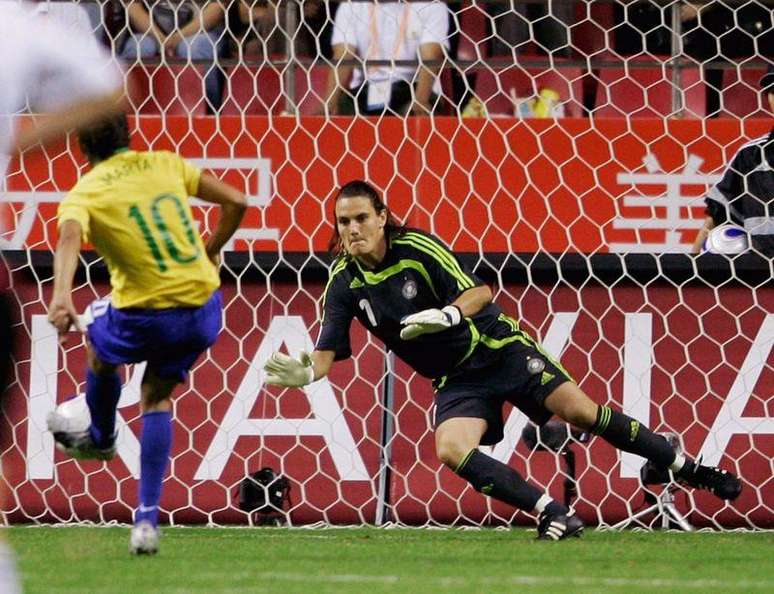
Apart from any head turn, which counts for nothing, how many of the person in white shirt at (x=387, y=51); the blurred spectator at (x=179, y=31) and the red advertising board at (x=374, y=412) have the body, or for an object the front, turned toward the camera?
3

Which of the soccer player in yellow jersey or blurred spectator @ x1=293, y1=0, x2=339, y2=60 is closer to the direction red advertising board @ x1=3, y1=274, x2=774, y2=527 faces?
the soccer player in yellow jersey

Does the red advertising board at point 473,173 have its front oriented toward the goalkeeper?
yes

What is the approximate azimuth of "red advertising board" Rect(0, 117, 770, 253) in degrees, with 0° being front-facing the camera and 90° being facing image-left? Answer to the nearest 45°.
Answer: approximately 0°

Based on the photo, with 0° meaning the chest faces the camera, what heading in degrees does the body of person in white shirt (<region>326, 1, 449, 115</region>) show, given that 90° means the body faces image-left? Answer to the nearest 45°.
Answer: approximately 0°

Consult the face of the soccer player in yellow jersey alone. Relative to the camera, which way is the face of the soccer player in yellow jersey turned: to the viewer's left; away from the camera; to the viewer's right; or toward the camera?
away from the camera

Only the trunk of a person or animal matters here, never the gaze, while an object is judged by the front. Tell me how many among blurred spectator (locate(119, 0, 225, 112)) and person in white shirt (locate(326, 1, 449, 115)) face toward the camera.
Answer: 2

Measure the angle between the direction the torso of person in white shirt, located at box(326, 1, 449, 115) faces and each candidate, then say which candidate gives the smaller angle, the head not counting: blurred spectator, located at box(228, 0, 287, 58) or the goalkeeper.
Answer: the goalkeeper

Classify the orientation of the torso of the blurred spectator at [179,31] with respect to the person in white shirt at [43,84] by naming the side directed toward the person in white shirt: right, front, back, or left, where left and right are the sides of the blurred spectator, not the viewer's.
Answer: front

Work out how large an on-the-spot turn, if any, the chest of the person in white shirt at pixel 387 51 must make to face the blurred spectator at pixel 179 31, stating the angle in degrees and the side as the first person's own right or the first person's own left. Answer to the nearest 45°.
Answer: approximately 90° to the first person's own right

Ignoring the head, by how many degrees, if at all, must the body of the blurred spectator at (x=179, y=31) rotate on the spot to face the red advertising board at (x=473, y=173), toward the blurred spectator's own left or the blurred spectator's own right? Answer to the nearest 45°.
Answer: approximately 45° to the blurred spectator's own left

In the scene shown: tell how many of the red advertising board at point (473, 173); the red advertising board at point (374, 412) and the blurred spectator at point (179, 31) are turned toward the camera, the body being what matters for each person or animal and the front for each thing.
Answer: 3

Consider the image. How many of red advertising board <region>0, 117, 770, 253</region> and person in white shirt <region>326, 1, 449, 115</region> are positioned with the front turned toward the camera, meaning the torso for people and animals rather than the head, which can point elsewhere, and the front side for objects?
2

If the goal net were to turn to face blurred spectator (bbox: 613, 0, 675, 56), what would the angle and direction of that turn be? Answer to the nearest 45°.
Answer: approximately 135° to its left

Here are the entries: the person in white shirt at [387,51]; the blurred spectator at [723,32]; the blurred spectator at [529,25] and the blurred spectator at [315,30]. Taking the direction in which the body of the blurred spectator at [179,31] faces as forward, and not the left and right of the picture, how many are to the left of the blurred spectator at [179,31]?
4

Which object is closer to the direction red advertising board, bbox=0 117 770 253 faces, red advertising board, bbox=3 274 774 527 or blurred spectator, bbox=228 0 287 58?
the red advertising board
